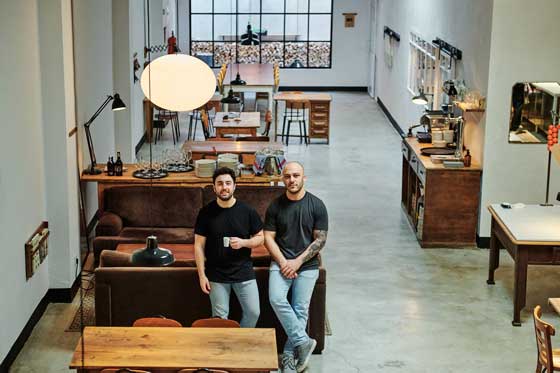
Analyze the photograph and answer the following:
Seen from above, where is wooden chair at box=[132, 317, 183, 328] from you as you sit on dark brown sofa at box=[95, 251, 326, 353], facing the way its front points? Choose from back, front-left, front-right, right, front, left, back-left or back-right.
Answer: back

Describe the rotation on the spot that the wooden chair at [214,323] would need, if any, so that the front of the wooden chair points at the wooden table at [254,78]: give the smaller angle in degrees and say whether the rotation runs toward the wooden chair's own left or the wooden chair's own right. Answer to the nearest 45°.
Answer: approximately 180°

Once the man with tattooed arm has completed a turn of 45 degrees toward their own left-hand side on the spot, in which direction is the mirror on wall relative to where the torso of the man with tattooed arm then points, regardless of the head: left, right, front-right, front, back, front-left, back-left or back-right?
left

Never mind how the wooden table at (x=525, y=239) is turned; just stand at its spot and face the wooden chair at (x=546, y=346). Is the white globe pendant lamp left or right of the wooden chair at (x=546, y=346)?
right

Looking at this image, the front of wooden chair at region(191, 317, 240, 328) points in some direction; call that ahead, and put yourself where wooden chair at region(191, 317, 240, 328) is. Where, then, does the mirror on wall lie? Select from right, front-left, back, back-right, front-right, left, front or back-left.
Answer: back-left

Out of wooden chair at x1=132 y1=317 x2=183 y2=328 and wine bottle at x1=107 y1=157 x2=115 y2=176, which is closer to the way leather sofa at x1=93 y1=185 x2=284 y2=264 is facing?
the wooden chair

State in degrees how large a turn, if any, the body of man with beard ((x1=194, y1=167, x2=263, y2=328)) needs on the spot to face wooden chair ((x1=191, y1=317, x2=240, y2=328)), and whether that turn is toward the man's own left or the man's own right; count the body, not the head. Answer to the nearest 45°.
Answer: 0° — they already face it

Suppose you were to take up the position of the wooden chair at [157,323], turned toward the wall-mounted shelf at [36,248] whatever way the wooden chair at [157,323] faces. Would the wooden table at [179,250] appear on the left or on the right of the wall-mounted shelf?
right

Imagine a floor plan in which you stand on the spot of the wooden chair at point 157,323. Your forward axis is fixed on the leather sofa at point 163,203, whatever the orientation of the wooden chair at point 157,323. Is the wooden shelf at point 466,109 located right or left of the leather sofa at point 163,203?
right
